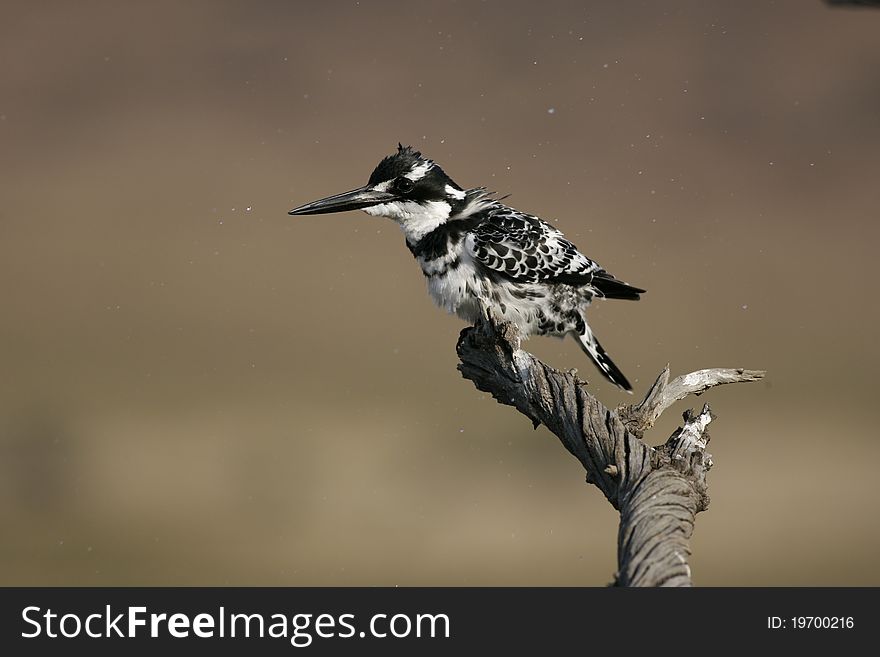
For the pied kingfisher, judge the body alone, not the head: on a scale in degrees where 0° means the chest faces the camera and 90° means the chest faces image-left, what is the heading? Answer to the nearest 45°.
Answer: approximately 90°
